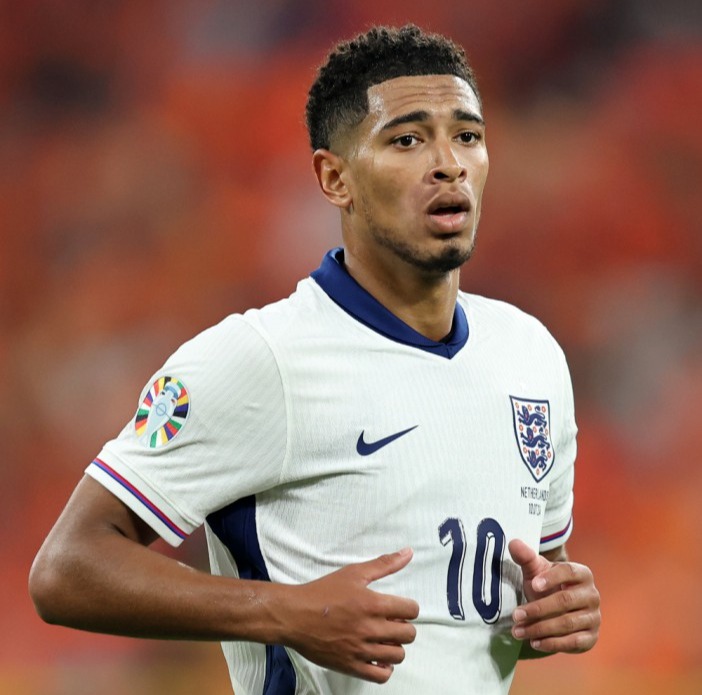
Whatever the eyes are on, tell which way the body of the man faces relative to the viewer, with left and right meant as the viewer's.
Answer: facing the viewer and to the right of the viewer

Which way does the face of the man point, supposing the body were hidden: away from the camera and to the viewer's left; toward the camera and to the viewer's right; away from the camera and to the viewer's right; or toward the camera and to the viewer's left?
toward the camera and to the viewer's right
